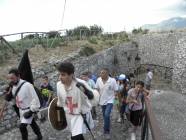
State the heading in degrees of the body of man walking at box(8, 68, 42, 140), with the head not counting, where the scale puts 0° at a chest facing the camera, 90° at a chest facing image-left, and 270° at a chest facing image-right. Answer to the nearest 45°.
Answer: approximately 45°

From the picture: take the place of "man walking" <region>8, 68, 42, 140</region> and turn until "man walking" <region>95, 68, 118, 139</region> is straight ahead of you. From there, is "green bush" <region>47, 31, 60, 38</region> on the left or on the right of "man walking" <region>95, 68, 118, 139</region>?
left

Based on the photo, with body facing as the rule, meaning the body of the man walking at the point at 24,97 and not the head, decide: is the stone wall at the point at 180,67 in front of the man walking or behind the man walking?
behind

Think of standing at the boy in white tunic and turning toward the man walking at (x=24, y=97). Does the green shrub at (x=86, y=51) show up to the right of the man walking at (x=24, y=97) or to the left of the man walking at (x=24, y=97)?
right

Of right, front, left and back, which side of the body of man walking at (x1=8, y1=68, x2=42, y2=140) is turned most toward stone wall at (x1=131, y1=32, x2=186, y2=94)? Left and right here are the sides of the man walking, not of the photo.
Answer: back

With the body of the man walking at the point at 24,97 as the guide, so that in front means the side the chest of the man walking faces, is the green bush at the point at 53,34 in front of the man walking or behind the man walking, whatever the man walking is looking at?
behind

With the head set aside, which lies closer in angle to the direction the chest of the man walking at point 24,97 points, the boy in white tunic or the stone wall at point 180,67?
the boy in white tunic

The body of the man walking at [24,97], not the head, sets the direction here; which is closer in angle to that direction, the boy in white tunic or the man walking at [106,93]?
the boy in white tunic

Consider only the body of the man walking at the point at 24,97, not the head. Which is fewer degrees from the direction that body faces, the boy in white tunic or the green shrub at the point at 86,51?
the boy in white tunic
